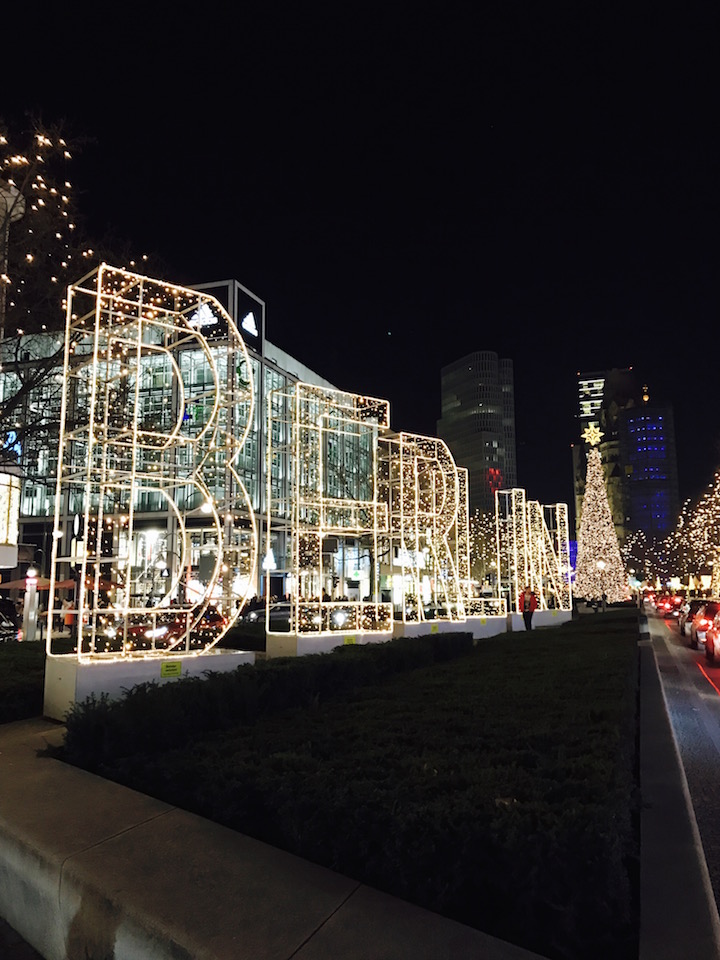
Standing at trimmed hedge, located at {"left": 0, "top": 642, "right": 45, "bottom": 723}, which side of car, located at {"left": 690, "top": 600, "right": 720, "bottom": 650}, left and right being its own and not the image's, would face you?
back

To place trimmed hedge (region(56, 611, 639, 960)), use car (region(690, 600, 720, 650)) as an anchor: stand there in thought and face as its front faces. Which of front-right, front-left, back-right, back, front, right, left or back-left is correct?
back

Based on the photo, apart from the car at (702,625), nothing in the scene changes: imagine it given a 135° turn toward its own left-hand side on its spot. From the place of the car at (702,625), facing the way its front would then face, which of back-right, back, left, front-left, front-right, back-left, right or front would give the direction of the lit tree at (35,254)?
front

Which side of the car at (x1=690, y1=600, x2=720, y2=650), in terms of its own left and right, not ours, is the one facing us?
back

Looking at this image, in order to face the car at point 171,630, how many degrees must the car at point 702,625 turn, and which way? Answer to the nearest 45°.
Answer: approximately 135° to its left

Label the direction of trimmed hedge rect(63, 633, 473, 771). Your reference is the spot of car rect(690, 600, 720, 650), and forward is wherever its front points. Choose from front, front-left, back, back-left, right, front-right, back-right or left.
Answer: back

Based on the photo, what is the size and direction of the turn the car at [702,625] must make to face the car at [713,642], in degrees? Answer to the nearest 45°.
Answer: approximately 180°
